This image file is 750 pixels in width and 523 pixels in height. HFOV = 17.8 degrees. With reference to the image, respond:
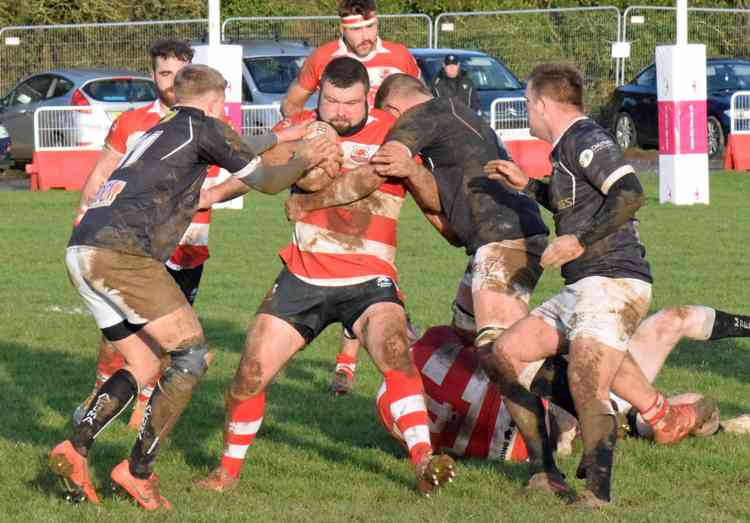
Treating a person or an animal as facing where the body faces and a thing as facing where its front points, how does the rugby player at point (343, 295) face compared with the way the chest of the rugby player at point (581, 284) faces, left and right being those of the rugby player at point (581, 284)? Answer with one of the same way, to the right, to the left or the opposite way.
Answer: to the left

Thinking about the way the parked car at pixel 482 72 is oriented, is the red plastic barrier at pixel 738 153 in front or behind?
in front

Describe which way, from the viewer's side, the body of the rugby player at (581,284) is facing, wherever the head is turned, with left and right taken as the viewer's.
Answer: facing to the left of the viewer

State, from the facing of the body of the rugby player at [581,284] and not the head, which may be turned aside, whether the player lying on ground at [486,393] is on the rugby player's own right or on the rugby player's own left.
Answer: on the rugby player's own right

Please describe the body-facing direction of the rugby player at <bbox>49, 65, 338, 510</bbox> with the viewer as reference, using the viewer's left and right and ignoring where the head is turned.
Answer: facing away from the viewer and to the right of the viewer

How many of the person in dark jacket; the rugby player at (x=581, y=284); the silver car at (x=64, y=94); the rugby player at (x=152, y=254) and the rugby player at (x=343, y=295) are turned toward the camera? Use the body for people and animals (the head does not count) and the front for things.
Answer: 2

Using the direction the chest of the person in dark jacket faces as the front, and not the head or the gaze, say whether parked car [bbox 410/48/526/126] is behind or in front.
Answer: behind

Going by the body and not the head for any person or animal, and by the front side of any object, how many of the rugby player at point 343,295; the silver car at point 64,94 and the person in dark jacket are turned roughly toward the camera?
2
